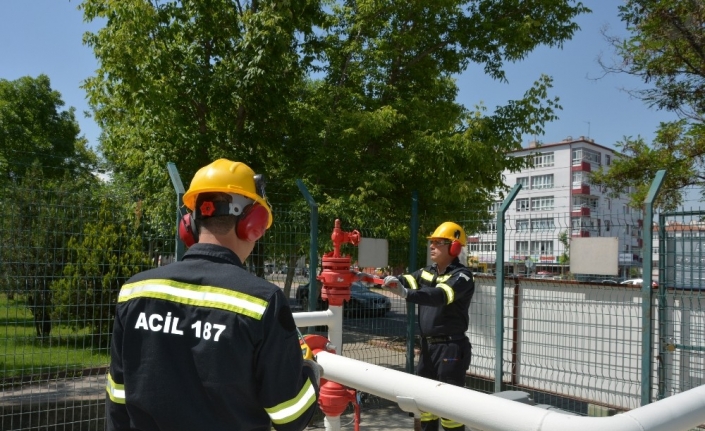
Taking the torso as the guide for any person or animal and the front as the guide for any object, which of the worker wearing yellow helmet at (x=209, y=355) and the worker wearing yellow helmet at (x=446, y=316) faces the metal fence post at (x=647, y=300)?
the worker wearing yellow helmet at (x=209, y=355)

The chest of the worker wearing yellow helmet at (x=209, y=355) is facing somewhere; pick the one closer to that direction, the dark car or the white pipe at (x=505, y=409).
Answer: the dark car

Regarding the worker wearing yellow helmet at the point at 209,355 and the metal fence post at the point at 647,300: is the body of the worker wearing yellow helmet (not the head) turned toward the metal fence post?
yes

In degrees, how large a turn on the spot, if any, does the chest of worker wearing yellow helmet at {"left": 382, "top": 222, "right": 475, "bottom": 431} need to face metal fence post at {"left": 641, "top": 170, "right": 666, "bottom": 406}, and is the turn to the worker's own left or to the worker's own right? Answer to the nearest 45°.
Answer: approximately 135° to the worker's own left

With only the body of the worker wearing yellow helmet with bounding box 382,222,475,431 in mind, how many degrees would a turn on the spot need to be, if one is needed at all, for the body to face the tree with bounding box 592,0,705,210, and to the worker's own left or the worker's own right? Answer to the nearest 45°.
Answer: approximately 180°

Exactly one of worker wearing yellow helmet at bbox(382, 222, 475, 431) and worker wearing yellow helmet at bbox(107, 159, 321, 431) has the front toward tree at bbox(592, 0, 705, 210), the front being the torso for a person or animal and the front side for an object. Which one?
worker wearing yellow helmet at bbox(107, 159, 321, 431)

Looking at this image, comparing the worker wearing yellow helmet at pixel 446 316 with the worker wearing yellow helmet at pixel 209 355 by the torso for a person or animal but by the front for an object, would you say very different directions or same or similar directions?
very different directions

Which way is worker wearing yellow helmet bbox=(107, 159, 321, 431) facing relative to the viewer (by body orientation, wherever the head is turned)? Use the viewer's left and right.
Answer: facing away from the viewer and to the right of the viewer
